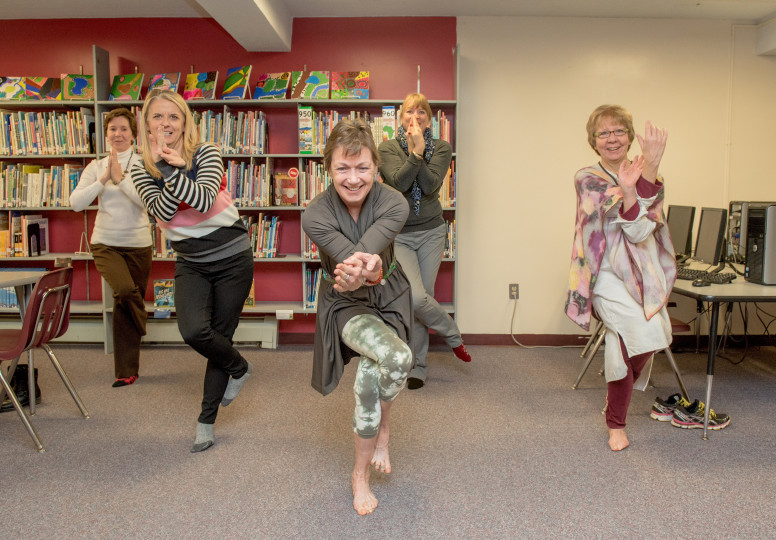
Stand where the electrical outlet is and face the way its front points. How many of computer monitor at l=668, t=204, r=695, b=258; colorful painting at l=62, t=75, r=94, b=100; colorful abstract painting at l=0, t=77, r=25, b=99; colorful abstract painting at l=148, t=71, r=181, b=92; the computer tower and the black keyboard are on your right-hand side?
3

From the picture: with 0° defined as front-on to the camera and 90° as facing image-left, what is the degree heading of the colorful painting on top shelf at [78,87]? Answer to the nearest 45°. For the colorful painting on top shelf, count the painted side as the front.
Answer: approximately 0°

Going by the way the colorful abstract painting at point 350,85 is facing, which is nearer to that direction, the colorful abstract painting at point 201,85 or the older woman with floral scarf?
the older woman with floral scarf

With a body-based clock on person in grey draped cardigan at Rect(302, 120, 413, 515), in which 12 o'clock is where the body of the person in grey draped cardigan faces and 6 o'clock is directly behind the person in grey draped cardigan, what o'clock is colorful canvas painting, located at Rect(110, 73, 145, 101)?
The colorful canvas painting is roughly at 5 o'clock from the person in grey draped cardigan.

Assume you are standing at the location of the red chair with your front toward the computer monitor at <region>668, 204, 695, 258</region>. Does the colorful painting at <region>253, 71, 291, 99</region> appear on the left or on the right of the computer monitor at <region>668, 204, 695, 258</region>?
left

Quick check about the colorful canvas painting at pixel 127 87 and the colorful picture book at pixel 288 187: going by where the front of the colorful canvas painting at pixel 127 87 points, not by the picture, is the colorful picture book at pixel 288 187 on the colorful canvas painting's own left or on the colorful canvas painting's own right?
on the colorful canvas painting's own left

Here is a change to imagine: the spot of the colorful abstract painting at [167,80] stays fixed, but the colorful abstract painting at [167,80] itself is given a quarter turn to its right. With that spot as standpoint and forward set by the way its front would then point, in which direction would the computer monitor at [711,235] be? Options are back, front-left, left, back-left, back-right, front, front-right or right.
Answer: back-left

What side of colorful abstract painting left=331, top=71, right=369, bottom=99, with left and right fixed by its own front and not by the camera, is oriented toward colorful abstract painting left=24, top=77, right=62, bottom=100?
right
